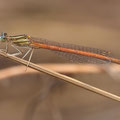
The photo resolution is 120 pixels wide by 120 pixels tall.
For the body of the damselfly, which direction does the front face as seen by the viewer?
to the viewer's left
